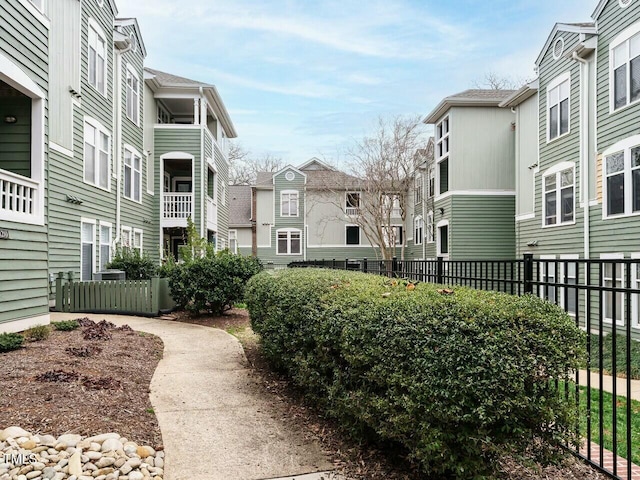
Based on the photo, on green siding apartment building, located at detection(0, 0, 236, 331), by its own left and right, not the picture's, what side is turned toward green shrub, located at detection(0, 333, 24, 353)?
right

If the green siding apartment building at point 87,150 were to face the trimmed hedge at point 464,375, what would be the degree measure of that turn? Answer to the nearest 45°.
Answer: approximately 90° to its right

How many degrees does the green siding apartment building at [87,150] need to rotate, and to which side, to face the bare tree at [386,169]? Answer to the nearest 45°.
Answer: approximately 45° to its left

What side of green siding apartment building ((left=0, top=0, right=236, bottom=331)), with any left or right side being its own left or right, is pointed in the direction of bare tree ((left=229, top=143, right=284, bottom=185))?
left

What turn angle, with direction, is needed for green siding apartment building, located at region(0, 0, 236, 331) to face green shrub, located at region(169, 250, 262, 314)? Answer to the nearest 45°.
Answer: approximately 45° to its right

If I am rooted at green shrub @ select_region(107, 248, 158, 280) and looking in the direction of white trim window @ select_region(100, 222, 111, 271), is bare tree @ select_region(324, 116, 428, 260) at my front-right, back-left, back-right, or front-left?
back-right

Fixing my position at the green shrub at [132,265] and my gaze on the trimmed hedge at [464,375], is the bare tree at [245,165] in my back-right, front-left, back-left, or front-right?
back-left

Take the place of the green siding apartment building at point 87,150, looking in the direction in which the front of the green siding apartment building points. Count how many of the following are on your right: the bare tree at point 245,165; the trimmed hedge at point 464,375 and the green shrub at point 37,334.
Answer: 2

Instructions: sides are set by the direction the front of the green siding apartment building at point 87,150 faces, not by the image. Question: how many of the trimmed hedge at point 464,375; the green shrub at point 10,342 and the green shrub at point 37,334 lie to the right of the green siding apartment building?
3

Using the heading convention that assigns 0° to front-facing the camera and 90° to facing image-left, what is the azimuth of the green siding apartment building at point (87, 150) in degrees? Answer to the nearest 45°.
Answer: approximately 270°
